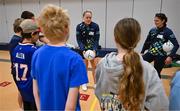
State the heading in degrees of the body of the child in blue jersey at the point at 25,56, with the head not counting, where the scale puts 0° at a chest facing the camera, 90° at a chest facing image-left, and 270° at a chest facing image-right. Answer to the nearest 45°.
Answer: approximately 225°

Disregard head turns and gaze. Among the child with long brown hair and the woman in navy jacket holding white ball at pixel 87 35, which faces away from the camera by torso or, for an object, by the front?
the child with long brown hair

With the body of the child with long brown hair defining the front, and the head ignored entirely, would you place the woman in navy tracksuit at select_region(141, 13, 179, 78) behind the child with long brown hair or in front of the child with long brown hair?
in front

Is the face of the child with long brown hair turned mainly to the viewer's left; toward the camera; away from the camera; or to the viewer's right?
away from the camera

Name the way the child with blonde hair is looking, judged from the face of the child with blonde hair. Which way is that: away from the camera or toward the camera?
away from the camera

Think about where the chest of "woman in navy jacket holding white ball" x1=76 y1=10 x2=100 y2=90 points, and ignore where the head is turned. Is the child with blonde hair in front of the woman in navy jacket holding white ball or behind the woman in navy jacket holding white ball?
in front

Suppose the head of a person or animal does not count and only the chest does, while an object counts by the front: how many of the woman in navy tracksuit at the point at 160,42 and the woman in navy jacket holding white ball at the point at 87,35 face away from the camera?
0

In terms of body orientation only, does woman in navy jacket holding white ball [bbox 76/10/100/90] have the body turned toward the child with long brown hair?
yes

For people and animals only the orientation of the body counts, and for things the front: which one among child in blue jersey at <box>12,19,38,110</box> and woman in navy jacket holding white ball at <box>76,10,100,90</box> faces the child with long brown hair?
the woman in navy jacket holding white ball

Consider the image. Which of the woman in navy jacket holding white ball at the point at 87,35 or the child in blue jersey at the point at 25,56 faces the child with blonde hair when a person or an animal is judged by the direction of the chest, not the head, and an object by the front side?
the woman in navy jacket holding white ball

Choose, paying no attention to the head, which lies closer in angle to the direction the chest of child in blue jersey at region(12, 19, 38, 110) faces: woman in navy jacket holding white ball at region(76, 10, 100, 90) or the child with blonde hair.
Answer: the woman in navy jacket holding white ball

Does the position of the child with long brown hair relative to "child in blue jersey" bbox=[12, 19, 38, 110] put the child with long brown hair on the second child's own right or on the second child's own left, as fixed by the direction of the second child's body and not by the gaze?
on the second child's own right

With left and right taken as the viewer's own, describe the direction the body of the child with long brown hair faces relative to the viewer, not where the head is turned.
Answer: facing away from the viewer
